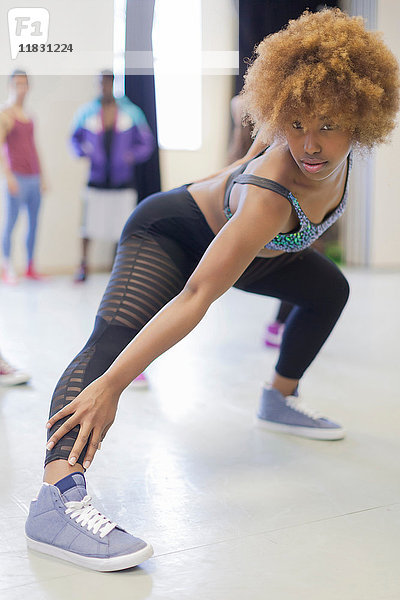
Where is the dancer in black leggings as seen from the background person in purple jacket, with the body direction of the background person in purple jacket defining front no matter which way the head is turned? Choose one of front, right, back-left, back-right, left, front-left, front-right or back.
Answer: front

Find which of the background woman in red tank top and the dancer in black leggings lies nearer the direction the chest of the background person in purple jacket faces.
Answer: the dancer in black leggings

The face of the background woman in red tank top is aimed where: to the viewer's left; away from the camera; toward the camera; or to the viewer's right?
toward the camera

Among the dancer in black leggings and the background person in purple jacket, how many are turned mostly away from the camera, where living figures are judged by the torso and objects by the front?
0

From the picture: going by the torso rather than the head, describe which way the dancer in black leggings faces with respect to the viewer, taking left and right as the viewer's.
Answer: facing the viewer and to the right of the viewer

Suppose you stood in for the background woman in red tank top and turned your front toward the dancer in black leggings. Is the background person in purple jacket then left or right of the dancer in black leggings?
left

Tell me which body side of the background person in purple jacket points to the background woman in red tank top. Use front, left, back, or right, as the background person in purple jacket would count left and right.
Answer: right

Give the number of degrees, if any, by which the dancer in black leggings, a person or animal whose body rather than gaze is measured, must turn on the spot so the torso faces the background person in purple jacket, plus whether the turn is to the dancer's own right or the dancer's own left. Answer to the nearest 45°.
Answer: approximately 135° to the dancer's own left
